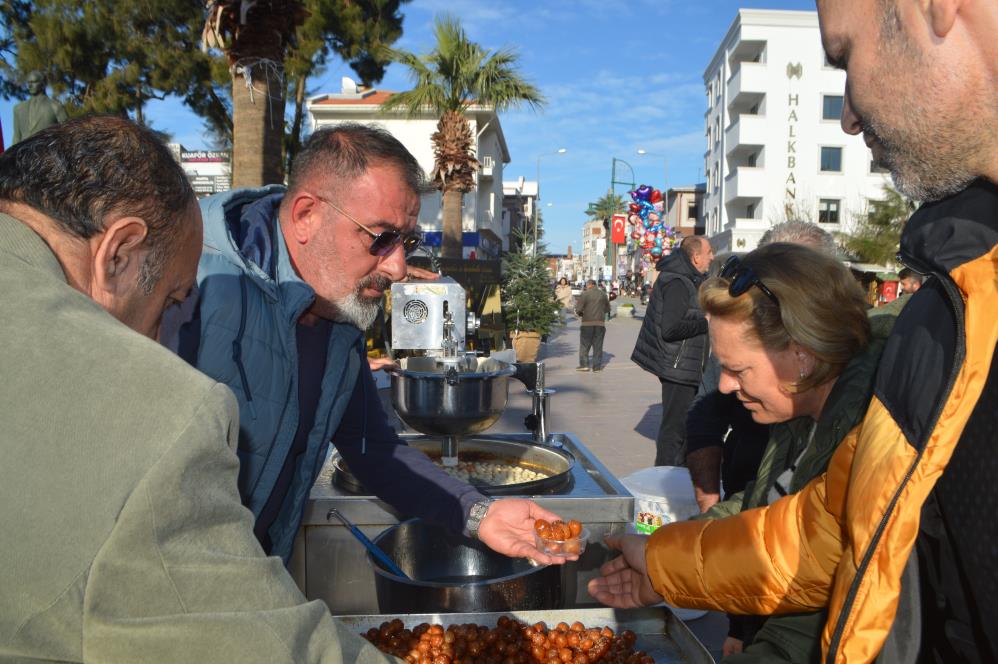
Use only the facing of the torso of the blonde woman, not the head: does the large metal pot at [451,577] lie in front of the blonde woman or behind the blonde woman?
in front

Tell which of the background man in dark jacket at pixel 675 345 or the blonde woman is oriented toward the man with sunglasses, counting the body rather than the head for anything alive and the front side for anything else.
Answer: the blonde woman

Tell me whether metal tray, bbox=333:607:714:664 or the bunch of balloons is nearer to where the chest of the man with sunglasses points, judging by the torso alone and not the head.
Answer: the metal tray

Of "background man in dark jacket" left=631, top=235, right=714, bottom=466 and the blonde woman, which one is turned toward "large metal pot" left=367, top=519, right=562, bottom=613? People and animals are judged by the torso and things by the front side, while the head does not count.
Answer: the blonde woman

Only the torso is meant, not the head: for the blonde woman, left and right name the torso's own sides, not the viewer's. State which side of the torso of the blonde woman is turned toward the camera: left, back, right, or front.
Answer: left

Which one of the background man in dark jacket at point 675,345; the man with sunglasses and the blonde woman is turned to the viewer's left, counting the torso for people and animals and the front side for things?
the blonde woman

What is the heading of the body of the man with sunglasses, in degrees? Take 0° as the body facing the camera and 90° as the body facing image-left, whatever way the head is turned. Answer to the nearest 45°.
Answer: approximately 315°

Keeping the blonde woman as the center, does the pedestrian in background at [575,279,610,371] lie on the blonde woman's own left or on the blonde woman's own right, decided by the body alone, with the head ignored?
on the blonde woman's own right

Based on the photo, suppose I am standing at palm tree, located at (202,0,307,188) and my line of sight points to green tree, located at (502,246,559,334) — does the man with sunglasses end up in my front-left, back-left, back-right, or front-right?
back-right

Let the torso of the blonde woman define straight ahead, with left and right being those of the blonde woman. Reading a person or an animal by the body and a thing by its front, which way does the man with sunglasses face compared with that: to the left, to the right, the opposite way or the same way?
the opposite way
